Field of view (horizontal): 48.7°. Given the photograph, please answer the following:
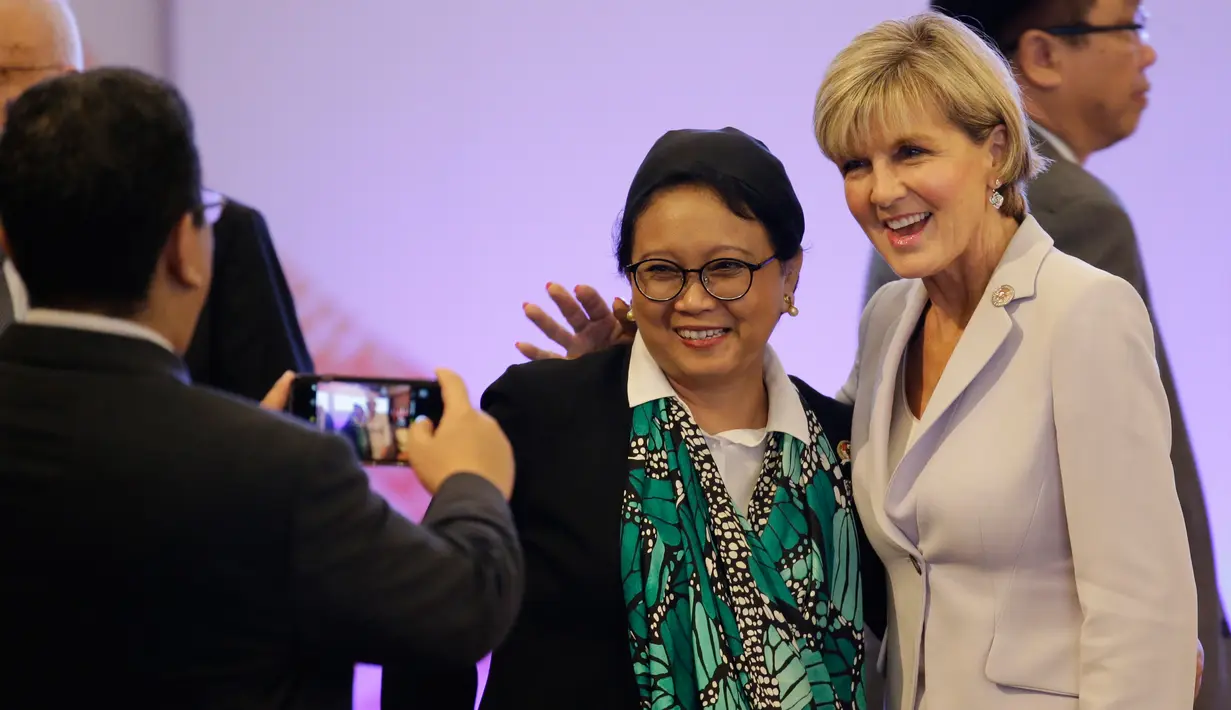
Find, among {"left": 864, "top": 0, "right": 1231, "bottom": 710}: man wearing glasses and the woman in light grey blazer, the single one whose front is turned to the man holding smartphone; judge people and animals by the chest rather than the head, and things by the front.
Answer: the woman in light grey blazer

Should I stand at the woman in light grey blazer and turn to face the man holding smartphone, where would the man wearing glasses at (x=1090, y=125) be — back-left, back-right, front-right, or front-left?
back-right

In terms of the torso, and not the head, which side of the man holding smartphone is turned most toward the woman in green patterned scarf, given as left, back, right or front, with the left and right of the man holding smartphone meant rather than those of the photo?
front

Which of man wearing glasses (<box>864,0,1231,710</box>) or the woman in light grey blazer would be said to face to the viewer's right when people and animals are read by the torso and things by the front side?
the man wearing glasses

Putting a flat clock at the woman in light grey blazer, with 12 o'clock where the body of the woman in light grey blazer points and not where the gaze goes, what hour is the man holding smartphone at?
The man holding smartphone is roughly at 12 o'clock from the woman in light grey blazer.

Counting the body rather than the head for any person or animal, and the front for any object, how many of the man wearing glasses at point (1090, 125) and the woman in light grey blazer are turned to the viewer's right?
1

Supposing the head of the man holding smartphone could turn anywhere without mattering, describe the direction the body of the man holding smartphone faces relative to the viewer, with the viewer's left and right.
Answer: facing away from the viewer and to the right of the viewer

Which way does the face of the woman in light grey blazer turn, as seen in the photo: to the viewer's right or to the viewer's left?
to the viewer's left

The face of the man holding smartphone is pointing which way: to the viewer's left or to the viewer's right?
to the viewer's right

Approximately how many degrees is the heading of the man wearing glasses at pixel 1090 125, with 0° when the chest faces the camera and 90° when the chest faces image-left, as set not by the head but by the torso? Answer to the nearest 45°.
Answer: approximately 270°

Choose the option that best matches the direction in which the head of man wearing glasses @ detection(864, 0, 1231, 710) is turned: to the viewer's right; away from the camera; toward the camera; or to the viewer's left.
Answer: to the viewer's right

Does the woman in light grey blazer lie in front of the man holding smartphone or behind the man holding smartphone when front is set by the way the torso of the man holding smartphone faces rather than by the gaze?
in front
